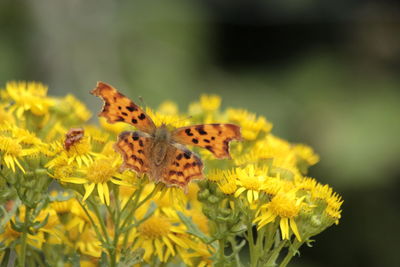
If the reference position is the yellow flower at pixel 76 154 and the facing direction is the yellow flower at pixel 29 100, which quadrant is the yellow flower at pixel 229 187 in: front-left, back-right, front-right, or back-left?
back-right

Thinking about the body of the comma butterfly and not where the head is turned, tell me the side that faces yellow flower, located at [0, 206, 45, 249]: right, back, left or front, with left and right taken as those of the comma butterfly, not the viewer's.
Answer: left

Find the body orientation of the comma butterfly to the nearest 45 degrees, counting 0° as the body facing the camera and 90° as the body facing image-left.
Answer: approximately 180°

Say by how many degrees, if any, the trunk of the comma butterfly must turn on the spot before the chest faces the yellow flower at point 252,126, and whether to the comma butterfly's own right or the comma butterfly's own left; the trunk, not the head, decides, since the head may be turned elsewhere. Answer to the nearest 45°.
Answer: approximately 45° to the comma butterfly's own right

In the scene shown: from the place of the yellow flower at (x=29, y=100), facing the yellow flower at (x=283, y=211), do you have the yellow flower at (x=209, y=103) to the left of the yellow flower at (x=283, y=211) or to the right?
left
